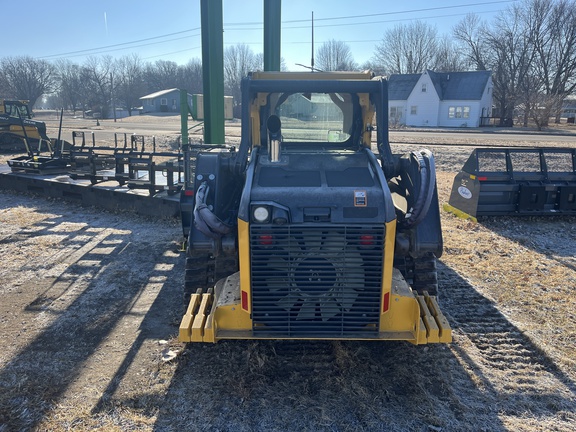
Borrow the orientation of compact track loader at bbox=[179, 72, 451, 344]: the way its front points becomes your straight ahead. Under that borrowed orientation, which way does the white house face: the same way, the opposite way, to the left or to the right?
the opposite way

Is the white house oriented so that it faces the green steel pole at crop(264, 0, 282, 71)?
yes

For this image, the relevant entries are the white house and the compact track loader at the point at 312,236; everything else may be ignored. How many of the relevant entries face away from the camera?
1

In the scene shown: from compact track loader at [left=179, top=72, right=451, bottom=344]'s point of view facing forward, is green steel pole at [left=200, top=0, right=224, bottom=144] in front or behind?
in front

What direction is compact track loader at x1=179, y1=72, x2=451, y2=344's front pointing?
away from the camera

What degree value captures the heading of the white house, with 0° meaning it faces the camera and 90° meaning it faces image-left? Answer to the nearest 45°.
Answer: approximately 0°

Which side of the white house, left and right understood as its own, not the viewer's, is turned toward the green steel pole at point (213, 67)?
front

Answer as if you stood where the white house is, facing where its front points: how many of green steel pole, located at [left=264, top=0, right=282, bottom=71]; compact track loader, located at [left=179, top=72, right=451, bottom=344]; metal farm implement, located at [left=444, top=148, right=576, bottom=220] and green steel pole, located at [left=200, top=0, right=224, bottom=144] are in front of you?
4

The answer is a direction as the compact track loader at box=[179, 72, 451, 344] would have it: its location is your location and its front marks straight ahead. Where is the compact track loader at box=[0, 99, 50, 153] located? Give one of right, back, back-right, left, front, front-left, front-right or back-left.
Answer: front-left

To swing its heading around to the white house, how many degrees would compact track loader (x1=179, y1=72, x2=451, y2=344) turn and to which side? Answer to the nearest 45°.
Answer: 0° — it already faces it
